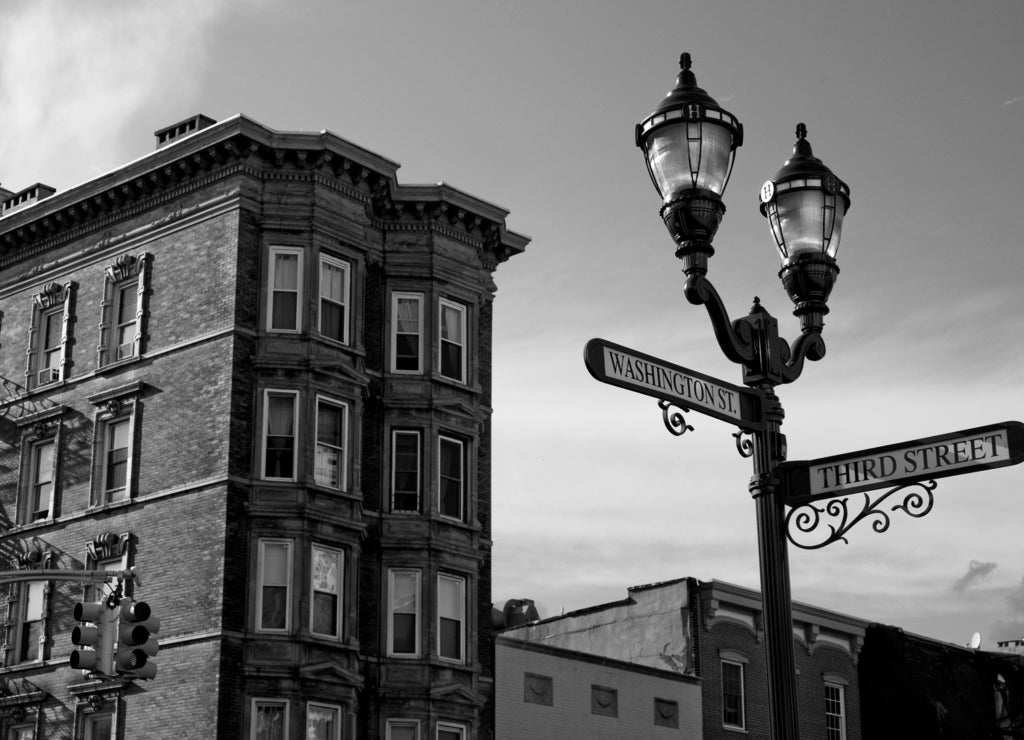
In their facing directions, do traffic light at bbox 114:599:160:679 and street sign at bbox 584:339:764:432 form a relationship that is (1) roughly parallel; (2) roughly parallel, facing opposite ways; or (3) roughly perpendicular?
roughly parallel

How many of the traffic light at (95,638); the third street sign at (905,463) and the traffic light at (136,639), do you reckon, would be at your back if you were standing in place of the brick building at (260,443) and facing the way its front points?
0

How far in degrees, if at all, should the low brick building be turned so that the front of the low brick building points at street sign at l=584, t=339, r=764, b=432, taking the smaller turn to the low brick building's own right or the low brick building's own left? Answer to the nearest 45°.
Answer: approximately 45° to the low brick building's own right

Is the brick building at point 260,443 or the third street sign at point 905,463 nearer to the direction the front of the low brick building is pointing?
the third street sign

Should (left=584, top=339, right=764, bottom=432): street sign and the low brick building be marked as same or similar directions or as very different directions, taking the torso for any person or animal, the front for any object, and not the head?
same or similar directions

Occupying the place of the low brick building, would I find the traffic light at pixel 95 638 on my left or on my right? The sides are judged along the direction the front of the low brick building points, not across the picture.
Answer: on my right

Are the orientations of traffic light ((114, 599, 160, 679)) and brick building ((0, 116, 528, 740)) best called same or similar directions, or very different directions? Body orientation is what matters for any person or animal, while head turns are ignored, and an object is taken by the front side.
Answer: same or similar directions

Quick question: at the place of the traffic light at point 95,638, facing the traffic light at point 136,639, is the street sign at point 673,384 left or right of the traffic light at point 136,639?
right

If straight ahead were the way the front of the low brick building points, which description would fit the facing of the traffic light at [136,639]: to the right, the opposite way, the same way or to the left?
the same way

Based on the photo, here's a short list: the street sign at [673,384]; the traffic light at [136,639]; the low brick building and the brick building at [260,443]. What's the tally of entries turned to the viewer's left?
0

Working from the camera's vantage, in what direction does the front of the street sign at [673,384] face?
facing the viewer and to the right of the viewer

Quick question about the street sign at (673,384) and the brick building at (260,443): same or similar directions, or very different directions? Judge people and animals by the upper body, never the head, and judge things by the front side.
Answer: same or similar directions
